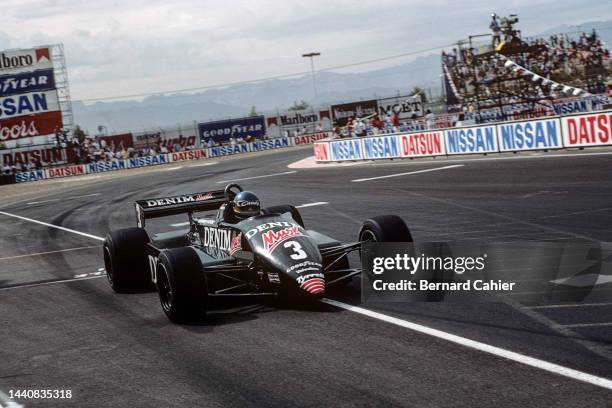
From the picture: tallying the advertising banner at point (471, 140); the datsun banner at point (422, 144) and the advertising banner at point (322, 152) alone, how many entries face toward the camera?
3

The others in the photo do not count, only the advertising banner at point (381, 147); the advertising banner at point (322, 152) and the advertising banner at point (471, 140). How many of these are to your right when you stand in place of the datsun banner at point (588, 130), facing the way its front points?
3

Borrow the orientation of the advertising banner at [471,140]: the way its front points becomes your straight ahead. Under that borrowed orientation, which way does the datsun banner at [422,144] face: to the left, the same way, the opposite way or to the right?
the same way

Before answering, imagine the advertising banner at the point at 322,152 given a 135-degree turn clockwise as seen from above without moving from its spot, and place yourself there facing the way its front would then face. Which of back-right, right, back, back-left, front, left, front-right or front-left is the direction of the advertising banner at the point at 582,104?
back-right

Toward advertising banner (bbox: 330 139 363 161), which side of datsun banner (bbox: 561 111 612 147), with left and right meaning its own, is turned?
right

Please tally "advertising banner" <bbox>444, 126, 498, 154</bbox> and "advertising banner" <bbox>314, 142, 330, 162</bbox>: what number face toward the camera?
2

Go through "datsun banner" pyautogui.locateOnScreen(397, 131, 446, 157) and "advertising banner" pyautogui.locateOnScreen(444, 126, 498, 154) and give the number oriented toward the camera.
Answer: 2

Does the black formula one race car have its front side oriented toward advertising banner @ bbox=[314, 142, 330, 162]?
no

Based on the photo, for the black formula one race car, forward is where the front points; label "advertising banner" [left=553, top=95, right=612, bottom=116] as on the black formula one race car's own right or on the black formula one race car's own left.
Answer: on the black formula one race car's own left

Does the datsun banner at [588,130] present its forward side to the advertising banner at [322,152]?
no

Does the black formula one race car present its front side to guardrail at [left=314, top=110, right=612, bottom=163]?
no

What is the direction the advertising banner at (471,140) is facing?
toward the camera

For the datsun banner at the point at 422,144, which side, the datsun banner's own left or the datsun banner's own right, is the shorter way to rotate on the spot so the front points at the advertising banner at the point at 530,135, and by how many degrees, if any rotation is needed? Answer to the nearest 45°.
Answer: approximately 45° to the datsun banner's own left

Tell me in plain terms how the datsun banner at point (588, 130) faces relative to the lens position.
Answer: facing the viewer and to the left of the viewer

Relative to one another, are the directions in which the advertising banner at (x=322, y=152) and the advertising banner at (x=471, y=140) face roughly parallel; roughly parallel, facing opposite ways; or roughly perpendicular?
roughly parallel

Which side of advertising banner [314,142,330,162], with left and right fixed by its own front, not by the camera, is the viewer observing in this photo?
front
